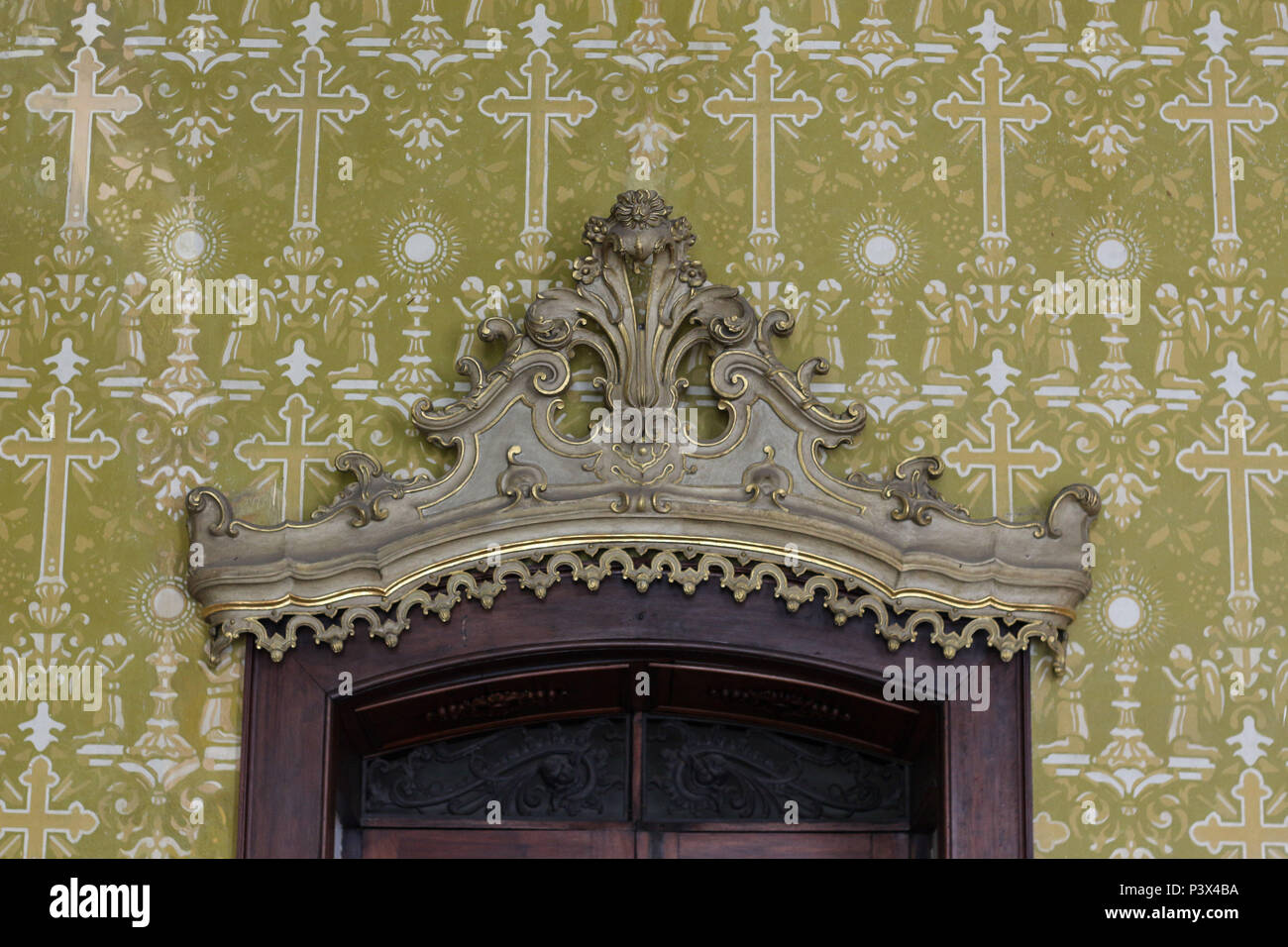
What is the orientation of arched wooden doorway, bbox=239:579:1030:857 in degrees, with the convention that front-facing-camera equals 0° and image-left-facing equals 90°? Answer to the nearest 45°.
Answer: approximately 0°
